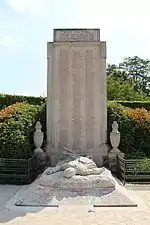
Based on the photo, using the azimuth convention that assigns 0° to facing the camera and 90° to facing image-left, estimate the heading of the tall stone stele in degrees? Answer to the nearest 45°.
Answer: approximately 0°

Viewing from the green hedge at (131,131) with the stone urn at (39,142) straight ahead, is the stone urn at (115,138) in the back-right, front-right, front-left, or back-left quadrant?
front-left

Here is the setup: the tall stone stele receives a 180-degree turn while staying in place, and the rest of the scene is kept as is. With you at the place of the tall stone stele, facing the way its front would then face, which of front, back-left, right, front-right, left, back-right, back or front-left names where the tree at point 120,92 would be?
front

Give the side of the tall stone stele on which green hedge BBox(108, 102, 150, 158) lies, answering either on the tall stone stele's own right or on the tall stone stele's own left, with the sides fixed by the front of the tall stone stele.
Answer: on the tall stone stele's own left

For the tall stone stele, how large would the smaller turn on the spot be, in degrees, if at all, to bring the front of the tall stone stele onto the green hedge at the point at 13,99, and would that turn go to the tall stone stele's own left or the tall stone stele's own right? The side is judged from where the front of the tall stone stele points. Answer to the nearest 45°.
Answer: approximately 135° to the tall stone stele's own right

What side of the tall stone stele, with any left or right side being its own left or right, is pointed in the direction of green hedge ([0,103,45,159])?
right
